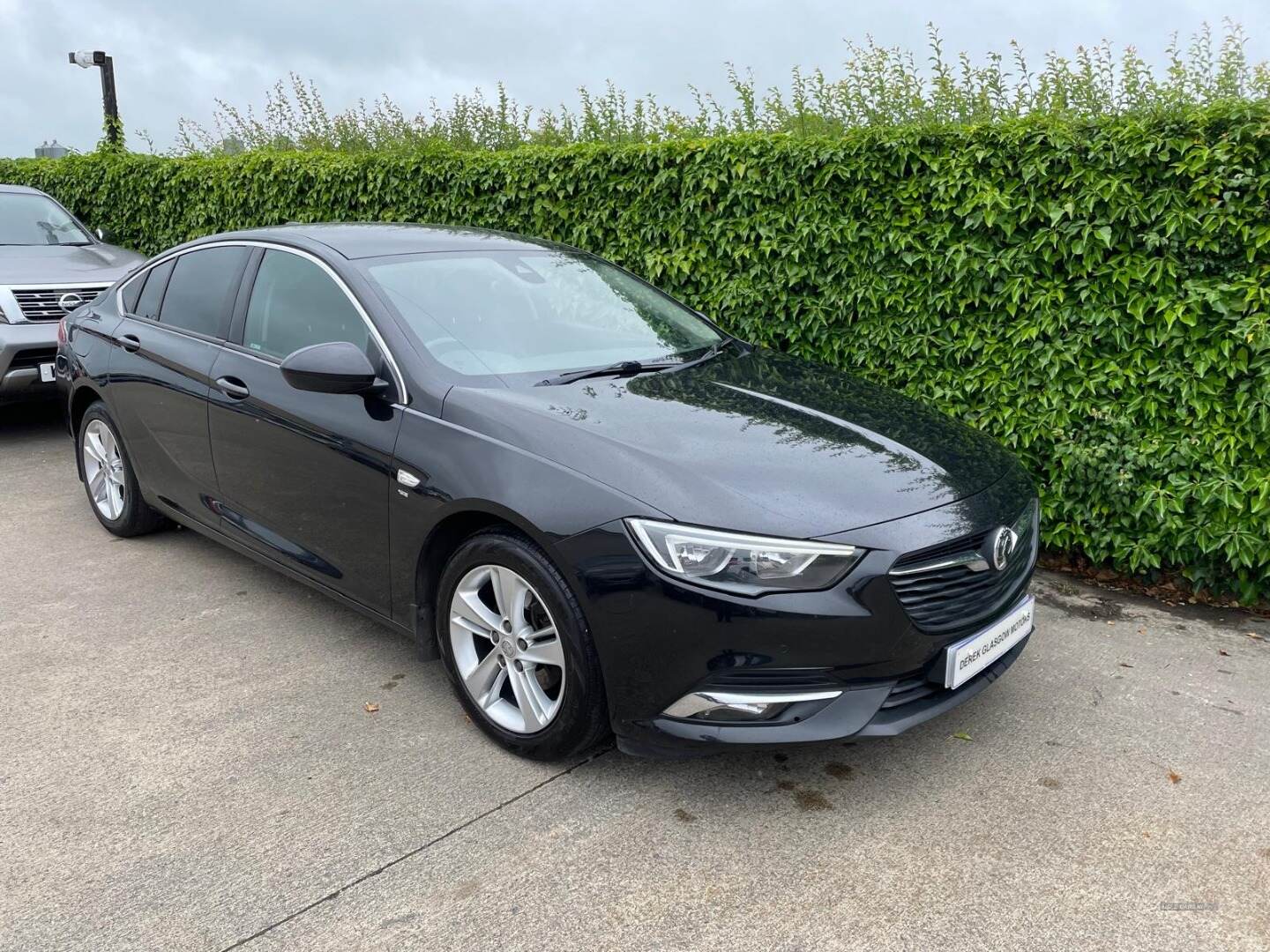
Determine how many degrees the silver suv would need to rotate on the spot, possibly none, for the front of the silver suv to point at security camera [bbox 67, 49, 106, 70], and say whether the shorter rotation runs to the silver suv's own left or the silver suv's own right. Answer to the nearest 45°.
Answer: approximately 135° to the silver suv's own left

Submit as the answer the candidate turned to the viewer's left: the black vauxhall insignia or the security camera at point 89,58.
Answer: the security camera

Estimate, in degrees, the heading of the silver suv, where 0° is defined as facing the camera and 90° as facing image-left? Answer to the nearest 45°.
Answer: approximately 315°

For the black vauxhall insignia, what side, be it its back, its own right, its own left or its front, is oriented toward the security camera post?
back

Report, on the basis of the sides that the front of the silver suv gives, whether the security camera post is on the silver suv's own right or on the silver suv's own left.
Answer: on the silver suv's own left

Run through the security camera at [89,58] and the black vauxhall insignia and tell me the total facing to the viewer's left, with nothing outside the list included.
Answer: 1

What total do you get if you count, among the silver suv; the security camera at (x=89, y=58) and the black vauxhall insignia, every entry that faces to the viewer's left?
1

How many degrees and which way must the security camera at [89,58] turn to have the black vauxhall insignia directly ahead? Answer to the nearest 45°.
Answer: approximately 90° to its left
